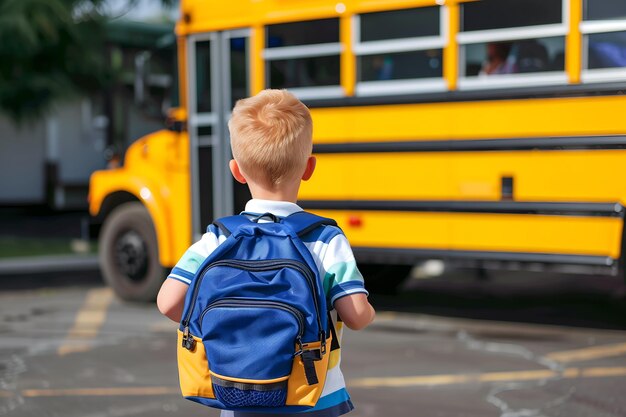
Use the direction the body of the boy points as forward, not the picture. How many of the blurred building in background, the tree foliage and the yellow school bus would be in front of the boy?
3

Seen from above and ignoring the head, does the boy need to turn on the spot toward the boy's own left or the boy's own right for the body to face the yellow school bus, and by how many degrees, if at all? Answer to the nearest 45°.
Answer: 0° — they already face it

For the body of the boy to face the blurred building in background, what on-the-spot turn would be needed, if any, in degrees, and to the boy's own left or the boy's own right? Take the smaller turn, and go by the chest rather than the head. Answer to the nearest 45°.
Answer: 0° — they already face it

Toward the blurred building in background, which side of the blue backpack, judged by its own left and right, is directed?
back

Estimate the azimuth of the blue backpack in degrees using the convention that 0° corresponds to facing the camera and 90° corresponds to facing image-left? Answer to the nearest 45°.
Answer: approximately 0°

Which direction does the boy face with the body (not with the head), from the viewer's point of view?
away from the camera

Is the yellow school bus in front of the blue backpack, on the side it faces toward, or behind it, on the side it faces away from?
behind

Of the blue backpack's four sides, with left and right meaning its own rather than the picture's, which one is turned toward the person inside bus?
back
